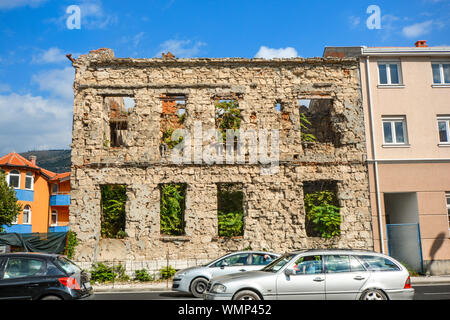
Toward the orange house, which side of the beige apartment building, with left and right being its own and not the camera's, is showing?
right

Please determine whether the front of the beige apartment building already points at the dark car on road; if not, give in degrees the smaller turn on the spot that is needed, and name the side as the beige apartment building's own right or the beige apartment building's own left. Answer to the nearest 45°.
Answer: approximately 45° to the beige apartment building's own right

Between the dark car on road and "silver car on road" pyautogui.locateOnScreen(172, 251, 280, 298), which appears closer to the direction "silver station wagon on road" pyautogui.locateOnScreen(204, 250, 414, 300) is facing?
the dark car on road

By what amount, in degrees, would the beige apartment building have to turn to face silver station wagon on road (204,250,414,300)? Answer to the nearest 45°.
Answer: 0° — it already faces it

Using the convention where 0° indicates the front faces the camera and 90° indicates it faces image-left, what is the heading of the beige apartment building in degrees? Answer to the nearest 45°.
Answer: approximately 0°

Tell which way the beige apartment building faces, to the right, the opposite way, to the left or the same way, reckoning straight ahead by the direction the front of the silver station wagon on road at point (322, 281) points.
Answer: to the left

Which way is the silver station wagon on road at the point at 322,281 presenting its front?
to the viewer's left

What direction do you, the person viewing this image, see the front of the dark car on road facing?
facing away from the viewer and to the left of the viewer

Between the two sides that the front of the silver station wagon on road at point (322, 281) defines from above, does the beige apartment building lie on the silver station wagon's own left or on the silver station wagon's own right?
on the silver station wagon's own right

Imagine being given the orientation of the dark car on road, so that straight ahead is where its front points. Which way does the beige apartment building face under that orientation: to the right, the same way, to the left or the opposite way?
to the left
